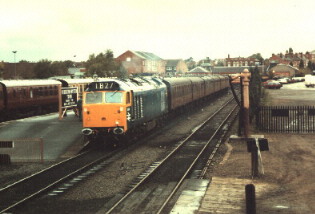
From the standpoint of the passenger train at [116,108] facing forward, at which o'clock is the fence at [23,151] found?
The fence is roughly at 1 o'clock from the passenger train.

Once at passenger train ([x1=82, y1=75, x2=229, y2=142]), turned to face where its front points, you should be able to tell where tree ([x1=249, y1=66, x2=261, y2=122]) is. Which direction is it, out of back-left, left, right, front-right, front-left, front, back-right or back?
left

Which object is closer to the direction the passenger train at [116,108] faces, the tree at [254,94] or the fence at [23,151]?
the fence

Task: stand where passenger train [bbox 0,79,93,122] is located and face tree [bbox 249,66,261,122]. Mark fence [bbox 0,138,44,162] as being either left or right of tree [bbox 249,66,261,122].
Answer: right

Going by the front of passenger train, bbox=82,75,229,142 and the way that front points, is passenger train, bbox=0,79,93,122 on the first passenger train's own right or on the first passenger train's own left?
on the first passenger train's own right

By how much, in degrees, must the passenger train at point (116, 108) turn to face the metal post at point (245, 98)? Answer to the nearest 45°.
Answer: approximately 90° to its left

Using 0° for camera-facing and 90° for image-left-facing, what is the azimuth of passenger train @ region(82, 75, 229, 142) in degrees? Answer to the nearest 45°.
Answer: approximately 45°

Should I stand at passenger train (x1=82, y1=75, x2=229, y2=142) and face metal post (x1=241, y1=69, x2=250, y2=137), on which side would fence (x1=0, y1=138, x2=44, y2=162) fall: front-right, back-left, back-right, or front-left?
front-right

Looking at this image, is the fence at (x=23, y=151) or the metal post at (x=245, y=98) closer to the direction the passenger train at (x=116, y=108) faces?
the fence
